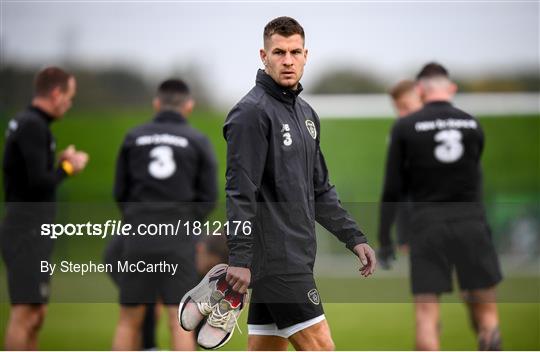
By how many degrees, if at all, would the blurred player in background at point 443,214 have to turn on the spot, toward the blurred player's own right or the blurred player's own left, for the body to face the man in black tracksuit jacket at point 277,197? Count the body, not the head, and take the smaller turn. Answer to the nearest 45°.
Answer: approximately 180°

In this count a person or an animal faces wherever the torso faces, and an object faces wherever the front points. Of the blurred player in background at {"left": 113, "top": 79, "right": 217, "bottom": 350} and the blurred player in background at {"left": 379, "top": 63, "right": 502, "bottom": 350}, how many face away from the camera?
2

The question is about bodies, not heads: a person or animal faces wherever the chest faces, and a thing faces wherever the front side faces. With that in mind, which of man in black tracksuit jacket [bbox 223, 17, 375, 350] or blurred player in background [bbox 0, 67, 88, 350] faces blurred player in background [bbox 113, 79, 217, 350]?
blurred player in background [bbox 0, 67, 88, 350]

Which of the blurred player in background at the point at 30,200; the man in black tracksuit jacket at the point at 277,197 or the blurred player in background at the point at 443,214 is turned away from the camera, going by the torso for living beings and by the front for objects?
the blurred player in background at the point at 443,214

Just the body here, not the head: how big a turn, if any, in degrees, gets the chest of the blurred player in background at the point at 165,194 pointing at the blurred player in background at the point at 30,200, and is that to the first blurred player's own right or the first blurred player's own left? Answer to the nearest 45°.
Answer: approximately 90° to the first blurred player's own left

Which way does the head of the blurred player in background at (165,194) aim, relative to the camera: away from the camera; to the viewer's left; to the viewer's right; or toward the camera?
away from the camera

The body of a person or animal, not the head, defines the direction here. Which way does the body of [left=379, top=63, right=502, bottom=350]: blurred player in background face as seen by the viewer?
away from the camera

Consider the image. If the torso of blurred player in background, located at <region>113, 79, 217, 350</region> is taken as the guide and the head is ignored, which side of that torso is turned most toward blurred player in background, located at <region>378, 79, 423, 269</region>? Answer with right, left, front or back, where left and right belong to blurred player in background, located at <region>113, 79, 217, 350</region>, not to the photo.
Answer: right

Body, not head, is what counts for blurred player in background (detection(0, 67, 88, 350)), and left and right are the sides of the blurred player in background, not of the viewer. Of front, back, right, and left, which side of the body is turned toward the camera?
right

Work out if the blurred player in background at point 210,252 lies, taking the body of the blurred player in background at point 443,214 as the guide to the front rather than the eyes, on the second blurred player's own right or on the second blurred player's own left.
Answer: on the second blurred player's own left

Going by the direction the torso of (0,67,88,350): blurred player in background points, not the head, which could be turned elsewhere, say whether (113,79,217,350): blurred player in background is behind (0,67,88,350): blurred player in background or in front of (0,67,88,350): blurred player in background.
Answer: in front

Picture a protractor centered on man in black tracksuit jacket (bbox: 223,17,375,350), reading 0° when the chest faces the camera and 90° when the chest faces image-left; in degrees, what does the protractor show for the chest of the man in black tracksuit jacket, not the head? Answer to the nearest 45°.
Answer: approximately 315°

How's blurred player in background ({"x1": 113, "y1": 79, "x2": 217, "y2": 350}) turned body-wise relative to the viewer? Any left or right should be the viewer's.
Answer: facing away from the viewer
